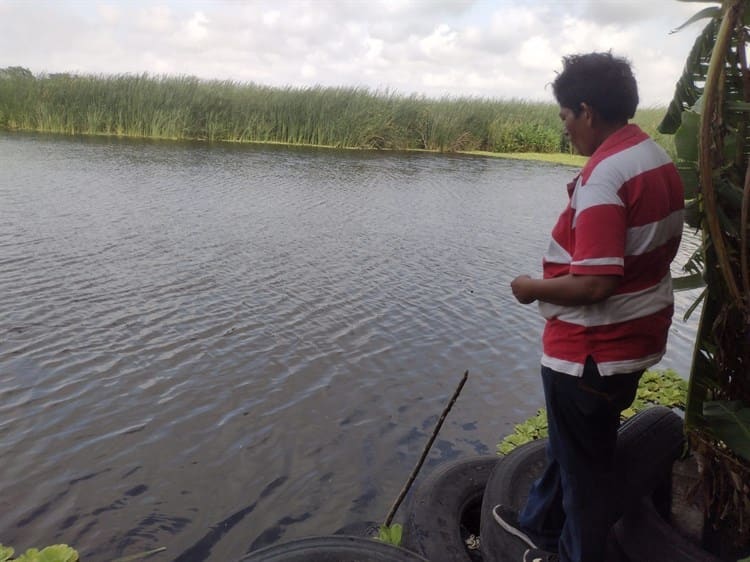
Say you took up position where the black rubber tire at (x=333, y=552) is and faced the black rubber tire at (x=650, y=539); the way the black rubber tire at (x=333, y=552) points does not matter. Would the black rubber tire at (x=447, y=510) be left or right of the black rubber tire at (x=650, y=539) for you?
left

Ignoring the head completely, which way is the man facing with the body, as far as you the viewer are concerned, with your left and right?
facing away from the viewer and to the left of the viewer

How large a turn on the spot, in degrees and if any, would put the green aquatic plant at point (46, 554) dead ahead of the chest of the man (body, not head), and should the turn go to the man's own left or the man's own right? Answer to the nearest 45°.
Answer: approximately 45° to the man's own left
